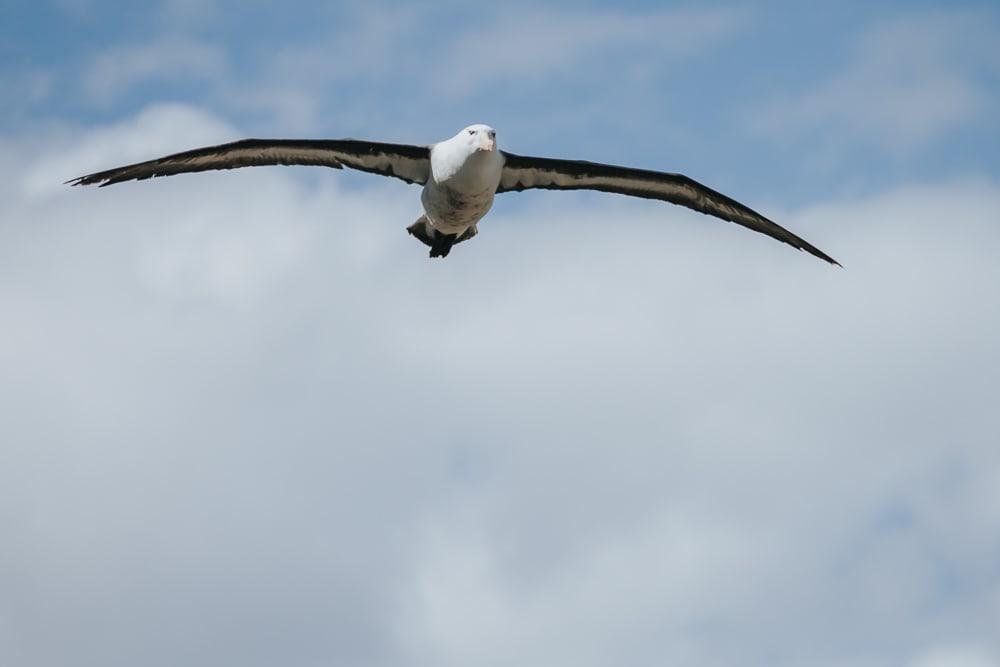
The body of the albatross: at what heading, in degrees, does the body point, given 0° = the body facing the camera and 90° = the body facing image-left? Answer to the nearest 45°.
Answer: approximately 0°
